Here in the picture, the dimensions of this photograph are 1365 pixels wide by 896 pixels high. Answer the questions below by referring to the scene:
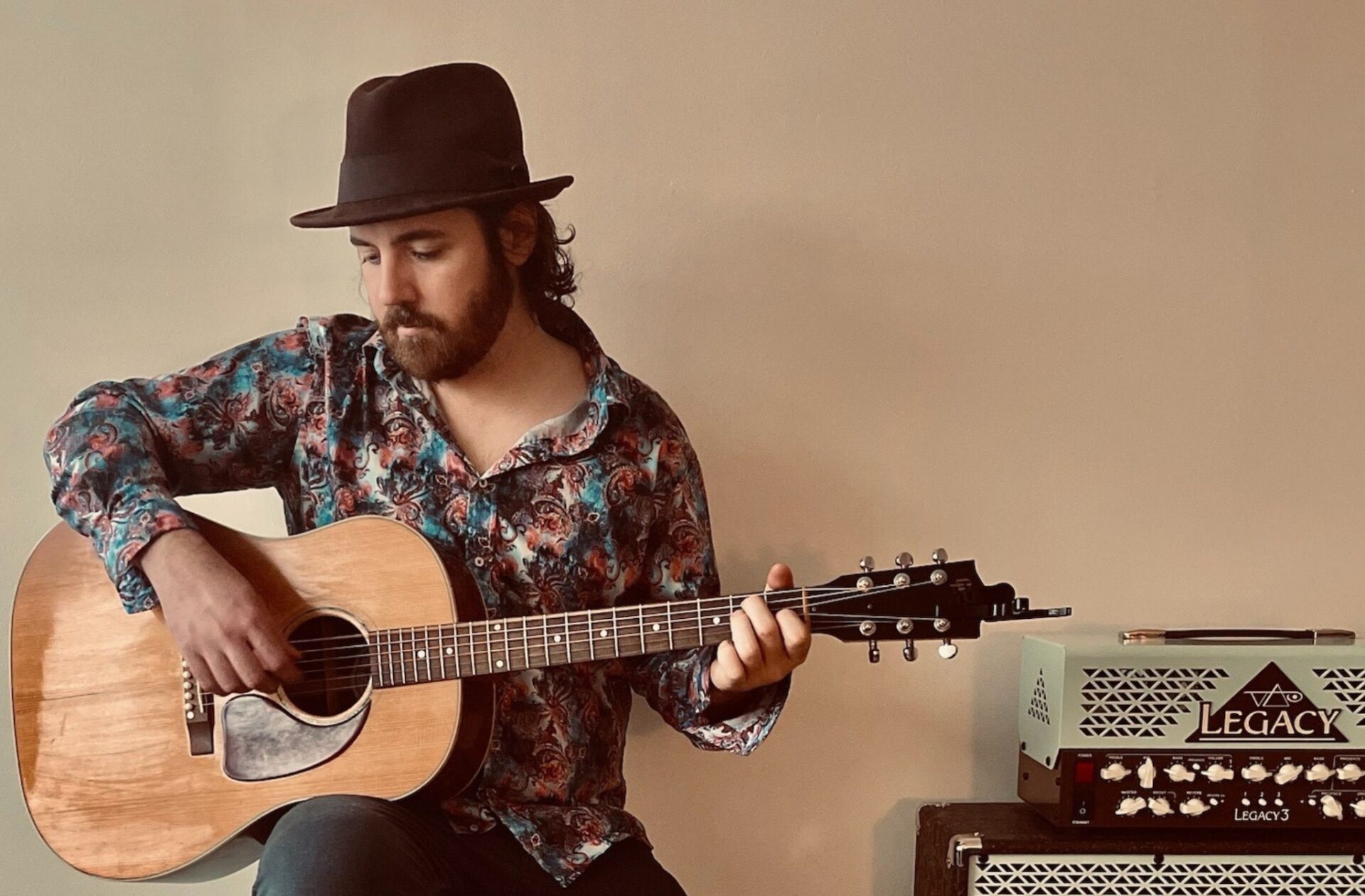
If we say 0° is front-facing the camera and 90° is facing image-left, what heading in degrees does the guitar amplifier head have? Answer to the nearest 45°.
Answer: approximately 0°
